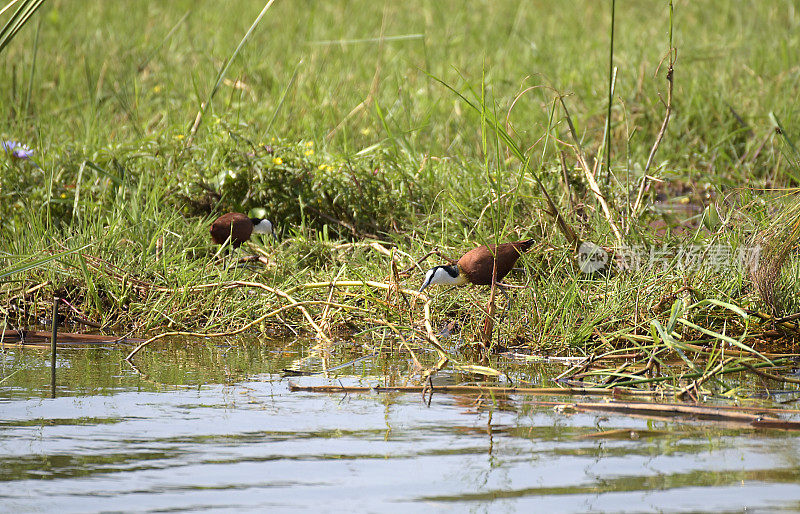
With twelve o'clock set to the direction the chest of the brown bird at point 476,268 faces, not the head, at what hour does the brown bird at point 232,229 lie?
the brown bird at point 232,229 is roughly at 1 o'clock from the brown bird at point 476,268.

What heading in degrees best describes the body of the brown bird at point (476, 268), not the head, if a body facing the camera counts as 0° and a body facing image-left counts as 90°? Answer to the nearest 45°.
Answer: approximately 90°

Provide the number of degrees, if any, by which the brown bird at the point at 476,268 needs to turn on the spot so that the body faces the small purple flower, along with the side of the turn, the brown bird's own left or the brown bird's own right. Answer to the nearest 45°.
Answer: approximately 45° to the brown bird's own right
